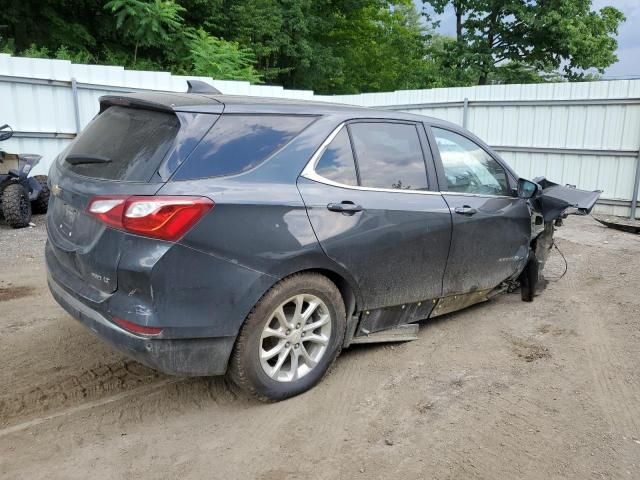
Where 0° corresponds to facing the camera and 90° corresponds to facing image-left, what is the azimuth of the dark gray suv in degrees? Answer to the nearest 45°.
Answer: approximately 225°

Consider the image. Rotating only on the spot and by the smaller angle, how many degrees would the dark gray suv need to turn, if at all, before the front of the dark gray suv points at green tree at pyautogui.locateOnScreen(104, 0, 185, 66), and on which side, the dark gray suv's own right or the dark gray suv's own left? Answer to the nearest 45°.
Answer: approximately 45° to the dark gray suv's own left

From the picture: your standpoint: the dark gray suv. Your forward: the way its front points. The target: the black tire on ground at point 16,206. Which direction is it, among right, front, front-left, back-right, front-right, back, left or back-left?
left

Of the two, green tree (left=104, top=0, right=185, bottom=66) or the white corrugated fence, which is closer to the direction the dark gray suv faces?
the white corrugated fence

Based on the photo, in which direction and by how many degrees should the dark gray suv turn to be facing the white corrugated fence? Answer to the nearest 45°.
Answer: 0° — it already faces it

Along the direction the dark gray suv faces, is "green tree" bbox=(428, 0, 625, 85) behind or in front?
in front
